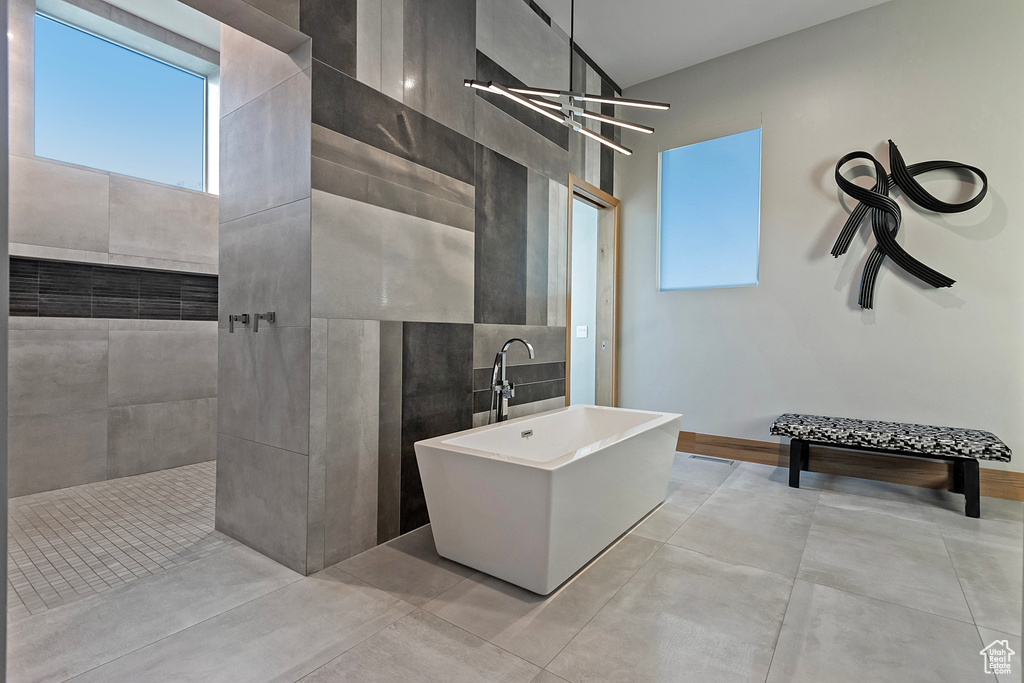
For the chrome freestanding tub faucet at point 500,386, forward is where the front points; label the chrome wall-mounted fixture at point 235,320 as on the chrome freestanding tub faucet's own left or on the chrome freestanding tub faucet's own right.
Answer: on the chrome freestanding tub faucet's own right

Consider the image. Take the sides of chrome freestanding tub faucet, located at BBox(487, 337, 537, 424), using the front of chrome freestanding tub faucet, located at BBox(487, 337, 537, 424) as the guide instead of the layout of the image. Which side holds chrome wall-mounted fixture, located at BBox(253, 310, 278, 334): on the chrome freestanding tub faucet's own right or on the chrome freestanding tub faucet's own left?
on the chrome freestanding tub faucet's own right

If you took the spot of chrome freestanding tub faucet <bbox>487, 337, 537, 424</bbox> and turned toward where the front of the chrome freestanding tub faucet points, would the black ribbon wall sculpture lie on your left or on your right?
on your left

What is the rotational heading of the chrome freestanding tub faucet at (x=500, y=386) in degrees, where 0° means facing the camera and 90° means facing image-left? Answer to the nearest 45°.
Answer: approximately 315°

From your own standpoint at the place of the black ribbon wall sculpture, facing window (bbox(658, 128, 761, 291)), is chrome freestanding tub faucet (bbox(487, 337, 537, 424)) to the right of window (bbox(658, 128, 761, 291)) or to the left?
left

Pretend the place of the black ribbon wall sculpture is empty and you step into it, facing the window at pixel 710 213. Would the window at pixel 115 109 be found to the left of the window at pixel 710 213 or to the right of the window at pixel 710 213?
left

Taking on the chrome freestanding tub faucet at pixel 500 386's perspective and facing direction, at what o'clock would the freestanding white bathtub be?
The freestanding white bathtub is roughly at 1 o'clock from the chrome freestanding tub faucet.

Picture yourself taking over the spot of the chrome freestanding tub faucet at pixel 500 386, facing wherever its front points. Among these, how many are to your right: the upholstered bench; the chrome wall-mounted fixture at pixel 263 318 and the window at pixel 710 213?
1

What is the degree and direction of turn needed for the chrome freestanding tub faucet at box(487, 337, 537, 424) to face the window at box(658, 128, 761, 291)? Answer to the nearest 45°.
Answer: approximately 90° to its left
